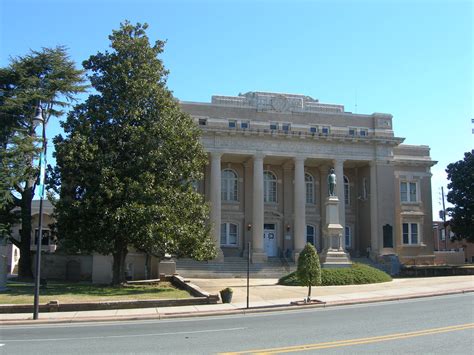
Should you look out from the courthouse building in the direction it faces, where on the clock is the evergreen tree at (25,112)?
The evergreen tree is roughly at 3 o'clock from the courthouse building.

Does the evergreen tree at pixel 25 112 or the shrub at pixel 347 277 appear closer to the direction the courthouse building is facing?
the shrub

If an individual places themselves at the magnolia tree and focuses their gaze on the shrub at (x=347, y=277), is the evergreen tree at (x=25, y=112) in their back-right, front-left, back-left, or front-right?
back-left

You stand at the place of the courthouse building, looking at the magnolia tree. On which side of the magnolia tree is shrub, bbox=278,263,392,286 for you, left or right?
left

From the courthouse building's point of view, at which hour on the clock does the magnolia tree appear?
The magnolia tree is roughly at 2 o'clock from the courthouse building.

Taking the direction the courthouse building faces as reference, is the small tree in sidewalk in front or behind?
in front

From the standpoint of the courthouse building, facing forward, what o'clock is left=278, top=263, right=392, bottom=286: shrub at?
The shrub is roughly at 1 o'clock from the courthouse building.

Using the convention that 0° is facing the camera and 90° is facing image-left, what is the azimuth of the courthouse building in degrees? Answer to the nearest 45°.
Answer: approximately 315°

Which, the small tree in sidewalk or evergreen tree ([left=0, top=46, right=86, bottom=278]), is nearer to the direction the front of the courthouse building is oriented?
the small tree in sidewalk
